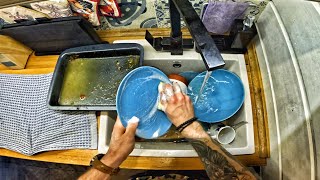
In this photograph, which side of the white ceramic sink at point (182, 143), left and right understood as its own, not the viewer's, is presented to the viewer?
front

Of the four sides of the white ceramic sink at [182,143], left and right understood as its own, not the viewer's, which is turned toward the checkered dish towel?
right

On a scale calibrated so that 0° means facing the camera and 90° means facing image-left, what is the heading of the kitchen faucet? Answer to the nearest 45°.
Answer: approximately 315°

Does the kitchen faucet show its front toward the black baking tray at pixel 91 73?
no

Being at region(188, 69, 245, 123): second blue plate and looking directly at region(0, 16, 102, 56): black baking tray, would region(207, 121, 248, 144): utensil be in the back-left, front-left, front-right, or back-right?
back-left
